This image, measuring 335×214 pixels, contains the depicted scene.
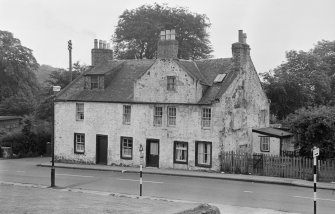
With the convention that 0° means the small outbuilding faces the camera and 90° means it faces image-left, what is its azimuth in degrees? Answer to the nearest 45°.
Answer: approximately 45°

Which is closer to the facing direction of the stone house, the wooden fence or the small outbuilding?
the wooden fence

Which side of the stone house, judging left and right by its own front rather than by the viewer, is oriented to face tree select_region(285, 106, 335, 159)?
left

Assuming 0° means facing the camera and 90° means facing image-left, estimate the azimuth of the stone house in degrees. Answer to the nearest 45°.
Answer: approximately 45°

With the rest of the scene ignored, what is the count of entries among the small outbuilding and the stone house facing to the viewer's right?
0

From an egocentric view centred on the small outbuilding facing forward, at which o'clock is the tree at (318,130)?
The tree is roughly at 10 o'clock from the small outbuilding.
